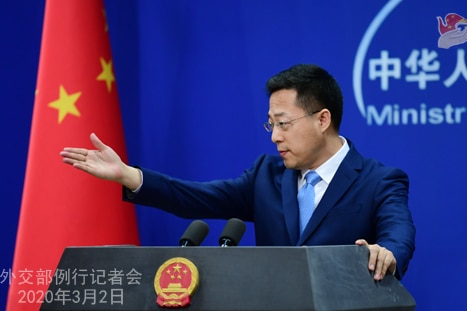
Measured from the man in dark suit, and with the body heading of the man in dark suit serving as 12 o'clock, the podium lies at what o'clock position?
The podium is roughly at 11 o'clock from the man in dark suit.

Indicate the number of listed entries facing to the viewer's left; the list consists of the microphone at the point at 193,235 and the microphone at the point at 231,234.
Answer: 0

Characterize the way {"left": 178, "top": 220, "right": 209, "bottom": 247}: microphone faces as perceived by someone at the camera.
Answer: facing away from the viewer and to the right of the viewer

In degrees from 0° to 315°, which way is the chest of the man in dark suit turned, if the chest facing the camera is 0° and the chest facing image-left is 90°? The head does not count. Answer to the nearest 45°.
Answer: approximately 45°

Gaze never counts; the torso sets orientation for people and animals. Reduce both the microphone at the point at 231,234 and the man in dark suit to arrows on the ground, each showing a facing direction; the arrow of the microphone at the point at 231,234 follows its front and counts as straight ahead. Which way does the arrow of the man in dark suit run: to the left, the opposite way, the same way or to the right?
the opposite way

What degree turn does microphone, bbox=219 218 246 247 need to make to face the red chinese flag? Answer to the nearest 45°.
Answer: approximately 90° to its left

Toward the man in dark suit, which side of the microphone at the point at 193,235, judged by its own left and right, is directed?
front

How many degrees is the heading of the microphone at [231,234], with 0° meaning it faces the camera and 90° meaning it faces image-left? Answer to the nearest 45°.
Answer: approximately 225°

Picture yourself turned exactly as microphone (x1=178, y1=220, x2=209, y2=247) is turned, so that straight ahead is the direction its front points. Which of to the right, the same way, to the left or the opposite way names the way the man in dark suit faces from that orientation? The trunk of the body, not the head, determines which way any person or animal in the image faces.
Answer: the opposite way

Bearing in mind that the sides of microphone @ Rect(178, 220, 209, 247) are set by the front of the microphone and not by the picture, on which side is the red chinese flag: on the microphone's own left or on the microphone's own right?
on the microphone's own left
